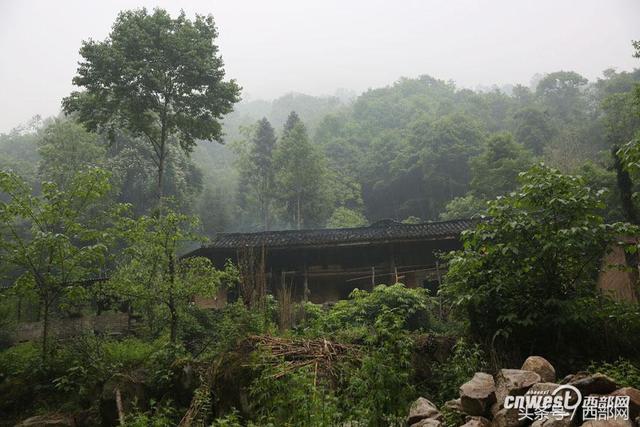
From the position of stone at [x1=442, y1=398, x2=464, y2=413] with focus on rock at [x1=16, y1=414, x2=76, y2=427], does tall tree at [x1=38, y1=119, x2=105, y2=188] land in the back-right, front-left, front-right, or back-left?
front-right

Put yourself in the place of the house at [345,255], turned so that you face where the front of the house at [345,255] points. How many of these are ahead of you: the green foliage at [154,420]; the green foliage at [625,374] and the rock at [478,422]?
3

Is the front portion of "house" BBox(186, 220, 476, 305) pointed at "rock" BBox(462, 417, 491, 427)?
yes

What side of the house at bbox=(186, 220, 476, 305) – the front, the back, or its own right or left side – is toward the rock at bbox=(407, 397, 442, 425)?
front

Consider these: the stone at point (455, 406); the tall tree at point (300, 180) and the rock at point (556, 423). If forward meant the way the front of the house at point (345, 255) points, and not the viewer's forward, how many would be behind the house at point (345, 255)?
1

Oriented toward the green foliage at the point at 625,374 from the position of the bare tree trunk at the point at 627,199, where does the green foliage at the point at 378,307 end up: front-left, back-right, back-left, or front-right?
front-right

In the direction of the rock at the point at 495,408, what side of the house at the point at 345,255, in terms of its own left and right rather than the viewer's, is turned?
front

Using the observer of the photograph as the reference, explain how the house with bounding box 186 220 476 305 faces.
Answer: facing the viewer

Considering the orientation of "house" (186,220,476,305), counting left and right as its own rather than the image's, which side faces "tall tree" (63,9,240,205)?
right

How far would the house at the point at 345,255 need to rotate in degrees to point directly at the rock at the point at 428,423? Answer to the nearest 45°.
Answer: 0° — it already faces it

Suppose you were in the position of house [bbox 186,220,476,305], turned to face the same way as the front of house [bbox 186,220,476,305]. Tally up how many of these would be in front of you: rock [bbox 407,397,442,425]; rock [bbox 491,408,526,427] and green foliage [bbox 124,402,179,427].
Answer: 3

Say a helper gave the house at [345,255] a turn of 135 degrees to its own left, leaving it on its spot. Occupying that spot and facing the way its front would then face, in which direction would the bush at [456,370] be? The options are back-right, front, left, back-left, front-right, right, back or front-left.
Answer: back-right

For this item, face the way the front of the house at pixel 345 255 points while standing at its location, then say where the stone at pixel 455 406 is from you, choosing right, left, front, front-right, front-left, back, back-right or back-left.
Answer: front

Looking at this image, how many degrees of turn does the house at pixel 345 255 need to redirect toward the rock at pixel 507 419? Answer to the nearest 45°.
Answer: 0° — it already faces it

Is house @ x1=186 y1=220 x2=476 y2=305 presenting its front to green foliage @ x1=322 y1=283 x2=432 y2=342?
yes

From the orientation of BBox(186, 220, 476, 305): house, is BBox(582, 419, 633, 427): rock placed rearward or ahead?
ahead
